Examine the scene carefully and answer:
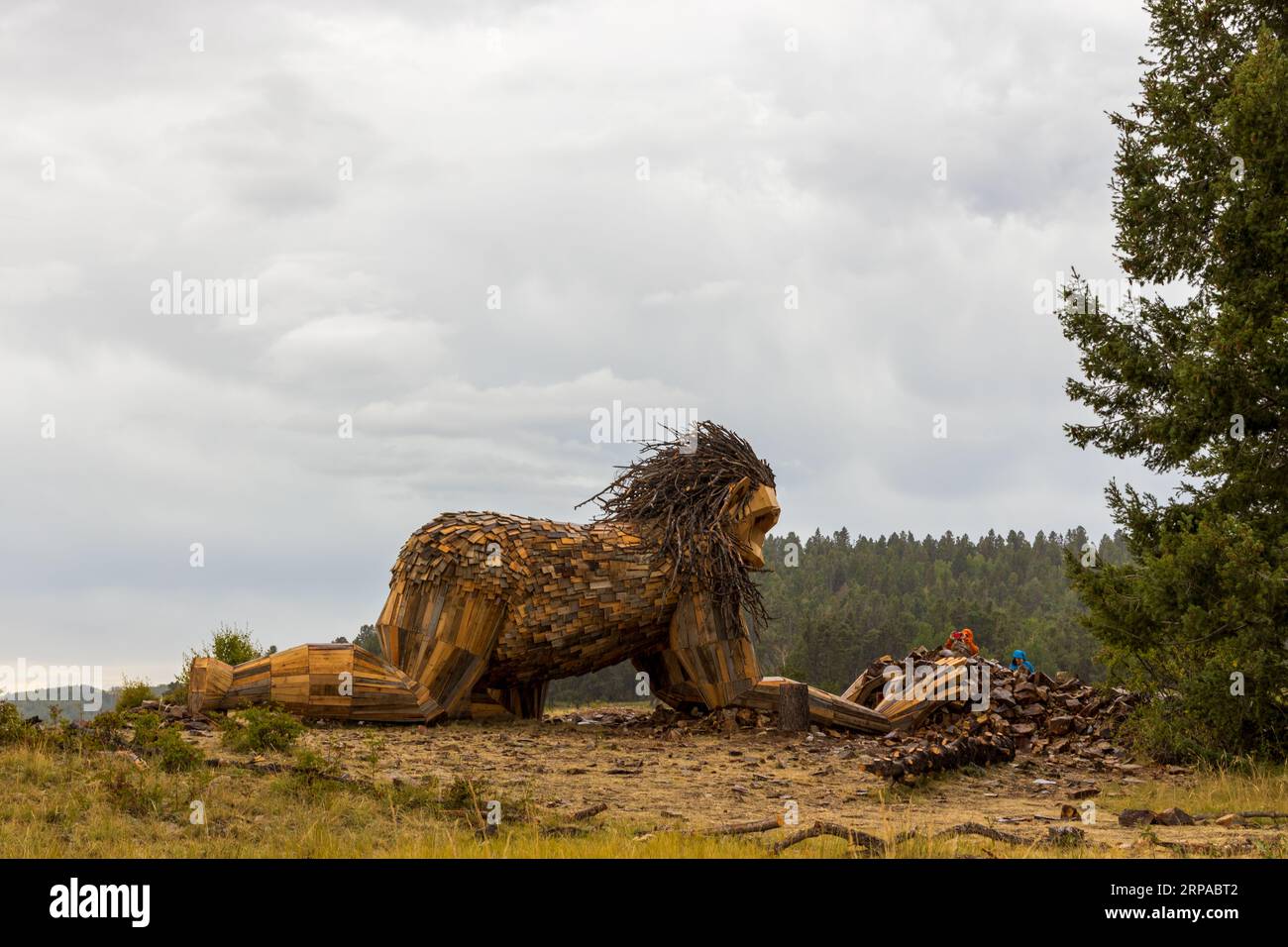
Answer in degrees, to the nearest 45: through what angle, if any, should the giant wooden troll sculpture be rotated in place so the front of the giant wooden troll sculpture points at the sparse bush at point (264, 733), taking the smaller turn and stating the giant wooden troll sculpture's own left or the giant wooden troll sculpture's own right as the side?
approximately 135° to the giant wooden troll sculpture's own right

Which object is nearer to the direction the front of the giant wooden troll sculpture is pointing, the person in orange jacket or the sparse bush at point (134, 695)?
the person in orange jacket

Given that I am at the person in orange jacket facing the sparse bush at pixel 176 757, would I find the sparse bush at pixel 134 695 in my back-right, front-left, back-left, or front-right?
front-right

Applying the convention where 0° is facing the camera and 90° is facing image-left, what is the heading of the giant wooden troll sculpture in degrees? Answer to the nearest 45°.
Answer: approximately 270°

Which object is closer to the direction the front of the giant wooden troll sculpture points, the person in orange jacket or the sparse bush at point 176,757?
the person in orange jacket

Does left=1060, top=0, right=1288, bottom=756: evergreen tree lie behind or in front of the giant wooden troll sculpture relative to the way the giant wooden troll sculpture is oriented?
in front

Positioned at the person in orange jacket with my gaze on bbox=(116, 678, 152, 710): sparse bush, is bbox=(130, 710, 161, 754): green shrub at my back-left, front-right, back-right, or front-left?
front-left

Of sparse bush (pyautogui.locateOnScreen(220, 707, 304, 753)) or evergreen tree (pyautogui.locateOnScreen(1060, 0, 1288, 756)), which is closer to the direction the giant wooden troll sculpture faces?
the evergreen tree
